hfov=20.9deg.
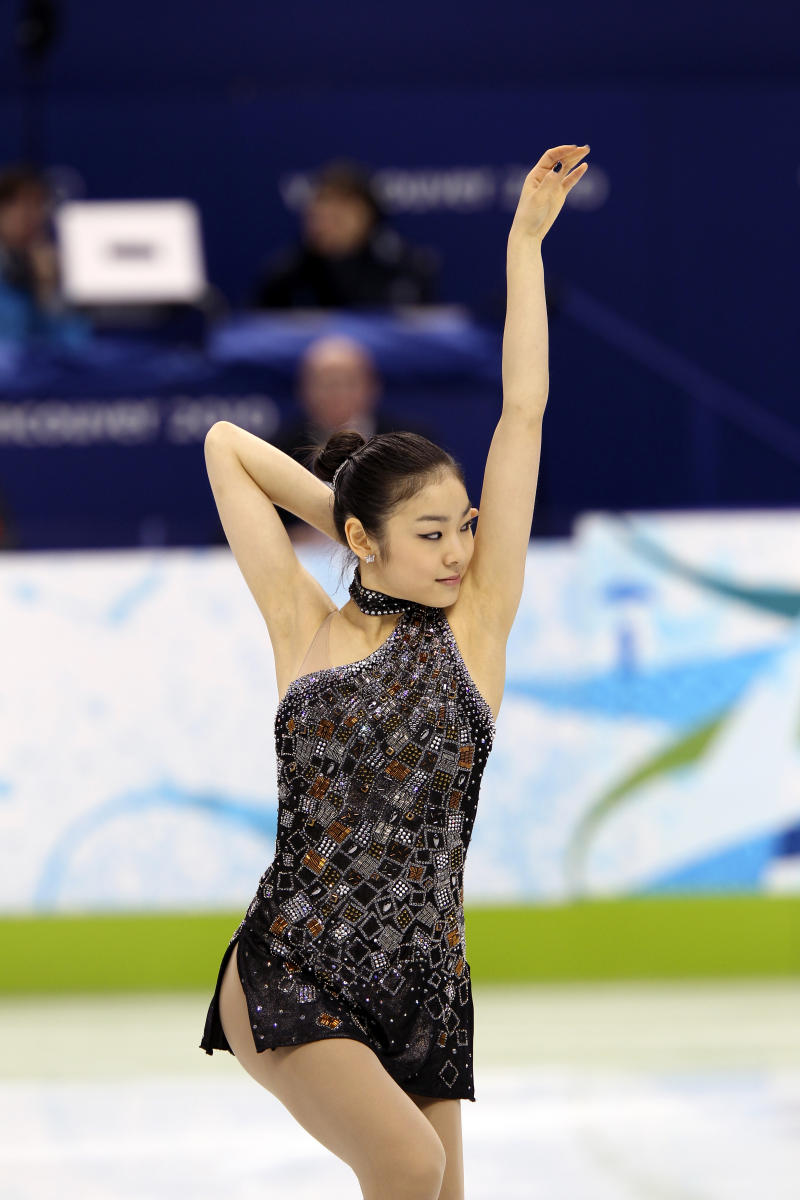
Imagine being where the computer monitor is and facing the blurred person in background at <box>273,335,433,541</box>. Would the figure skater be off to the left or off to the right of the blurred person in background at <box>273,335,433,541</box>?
right

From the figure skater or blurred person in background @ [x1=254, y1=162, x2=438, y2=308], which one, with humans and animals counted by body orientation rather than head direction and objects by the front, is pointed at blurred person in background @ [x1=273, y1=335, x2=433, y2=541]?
blurred person in background @ [x1=254, y1=162, x2=438, y2=308]

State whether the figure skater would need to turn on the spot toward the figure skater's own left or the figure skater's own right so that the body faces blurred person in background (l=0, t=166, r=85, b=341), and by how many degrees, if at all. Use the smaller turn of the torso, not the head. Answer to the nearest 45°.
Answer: approximately 135° to the figure skater's own left

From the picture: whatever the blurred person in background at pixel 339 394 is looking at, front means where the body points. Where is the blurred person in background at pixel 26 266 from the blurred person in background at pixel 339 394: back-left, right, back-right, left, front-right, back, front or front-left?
back-right

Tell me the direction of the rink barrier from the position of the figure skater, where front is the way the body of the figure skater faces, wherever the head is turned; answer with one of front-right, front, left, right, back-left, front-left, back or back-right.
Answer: back-left

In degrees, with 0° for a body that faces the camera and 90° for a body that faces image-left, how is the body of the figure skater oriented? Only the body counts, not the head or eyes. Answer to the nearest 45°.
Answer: approximately 315°

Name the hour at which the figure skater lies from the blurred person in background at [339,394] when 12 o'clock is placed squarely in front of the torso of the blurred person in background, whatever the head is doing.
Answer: The figure skater is roughly at 12 o'clock from the blurred person in background.

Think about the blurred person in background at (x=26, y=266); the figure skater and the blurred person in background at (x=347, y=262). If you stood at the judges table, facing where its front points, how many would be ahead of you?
1
